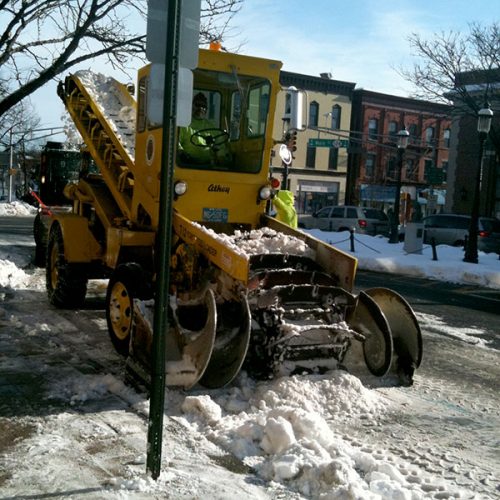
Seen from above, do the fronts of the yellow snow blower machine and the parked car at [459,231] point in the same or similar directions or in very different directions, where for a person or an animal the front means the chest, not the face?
very different directions

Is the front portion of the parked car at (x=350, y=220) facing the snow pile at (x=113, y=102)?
no

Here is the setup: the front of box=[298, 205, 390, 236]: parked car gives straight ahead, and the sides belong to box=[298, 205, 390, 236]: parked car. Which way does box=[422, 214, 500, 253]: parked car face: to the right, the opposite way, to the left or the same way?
the same way

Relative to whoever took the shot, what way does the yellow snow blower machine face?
facing the viewer and to the right of the viewer

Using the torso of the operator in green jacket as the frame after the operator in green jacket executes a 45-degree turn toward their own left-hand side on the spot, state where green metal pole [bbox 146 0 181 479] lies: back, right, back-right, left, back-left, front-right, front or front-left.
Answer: right

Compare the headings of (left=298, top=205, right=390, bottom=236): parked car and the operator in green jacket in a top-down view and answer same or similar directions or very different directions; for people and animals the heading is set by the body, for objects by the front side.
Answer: very different directions

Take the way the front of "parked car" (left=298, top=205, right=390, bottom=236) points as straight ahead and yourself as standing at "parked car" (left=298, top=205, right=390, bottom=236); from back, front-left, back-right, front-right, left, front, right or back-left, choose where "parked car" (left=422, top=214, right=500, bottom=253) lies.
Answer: back

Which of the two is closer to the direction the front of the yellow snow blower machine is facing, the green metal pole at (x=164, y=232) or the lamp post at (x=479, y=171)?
the green metal pole

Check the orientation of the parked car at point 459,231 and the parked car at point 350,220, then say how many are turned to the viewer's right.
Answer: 0

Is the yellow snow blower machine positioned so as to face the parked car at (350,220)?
no

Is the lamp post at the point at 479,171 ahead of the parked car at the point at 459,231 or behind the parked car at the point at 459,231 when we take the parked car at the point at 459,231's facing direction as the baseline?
behind

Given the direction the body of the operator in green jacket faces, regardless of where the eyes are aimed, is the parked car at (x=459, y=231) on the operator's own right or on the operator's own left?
on the operator's own left

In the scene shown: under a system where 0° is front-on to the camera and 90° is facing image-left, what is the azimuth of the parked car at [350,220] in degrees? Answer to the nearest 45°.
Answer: approximately 135°

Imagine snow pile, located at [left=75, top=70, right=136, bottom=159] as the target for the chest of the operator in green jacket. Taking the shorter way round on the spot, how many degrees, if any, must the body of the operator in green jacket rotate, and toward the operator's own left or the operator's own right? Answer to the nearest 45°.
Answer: approximately 180°

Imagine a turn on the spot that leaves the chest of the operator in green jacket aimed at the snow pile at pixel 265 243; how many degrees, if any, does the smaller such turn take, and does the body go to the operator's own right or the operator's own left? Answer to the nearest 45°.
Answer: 0° — they already face it

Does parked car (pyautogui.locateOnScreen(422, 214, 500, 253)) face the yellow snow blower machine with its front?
no

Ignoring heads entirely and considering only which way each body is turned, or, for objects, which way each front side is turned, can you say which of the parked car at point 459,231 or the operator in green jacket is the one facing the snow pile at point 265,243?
the operator in green jacket

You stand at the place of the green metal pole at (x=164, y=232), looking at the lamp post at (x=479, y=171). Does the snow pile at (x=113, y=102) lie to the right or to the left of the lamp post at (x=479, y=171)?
left
